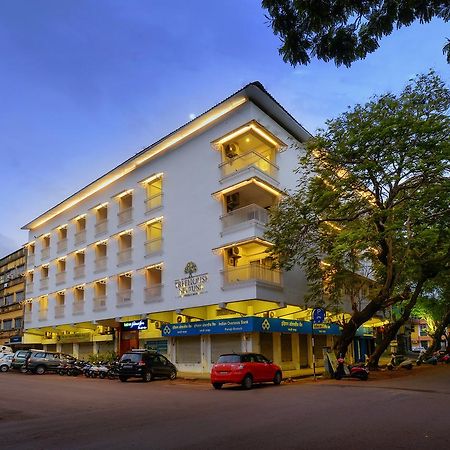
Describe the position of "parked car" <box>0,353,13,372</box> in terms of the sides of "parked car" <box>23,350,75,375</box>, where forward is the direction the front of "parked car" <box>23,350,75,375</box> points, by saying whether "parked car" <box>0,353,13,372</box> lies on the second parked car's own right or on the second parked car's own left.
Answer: on the second parked car's own left

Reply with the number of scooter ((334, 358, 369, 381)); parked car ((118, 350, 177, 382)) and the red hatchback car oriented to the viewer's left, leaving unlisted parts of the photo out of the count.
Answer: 1

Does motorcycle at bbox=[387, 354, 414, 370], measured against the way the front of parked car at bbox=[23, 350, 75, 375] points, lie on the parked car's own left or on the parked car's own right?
on the parked car's own right
